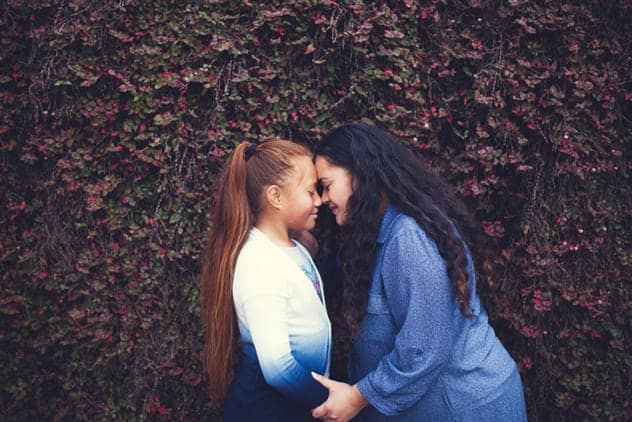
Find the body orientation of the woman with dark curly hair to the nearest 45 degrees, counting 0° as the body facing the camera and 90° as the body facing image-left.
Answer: approximately 90°
